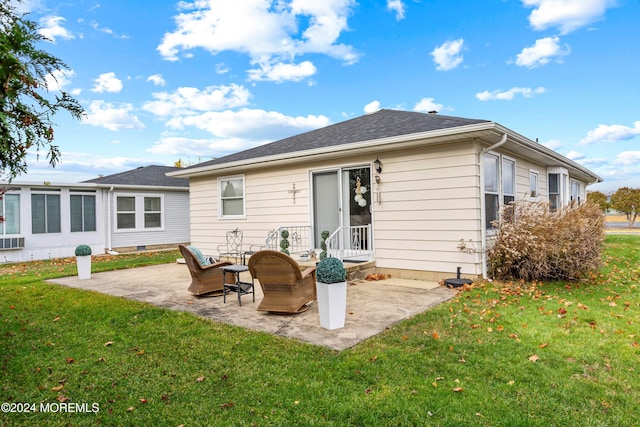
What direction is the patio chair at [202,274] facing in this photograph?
to the viewer's right

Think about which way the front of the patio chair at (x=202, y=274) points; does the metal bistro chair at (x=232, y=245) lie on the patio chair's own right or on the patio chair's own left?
on the patio chair's own left

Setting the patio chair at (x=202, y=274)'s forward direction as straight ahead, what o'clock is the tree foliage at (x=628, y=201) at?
The tree foliage is roughly at 11 o'clock from the patio chair.

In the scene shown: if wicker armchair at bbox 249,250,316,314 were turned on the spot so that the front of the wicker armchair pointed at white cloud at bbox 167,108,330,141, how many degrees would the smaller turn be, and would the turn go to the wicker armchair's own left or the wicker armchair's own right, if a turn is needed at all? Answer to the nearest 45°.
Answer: approximately 45° to the wicker armchair's own left

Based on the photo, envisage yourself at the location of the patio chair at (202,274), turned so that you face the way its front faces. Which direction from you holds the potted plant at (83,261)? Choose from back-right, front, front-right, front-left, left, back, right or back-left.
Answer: back-left

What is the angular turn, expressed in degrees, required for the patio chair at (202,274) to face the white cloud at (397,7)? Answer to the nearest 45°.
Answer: approximately 45° to its left

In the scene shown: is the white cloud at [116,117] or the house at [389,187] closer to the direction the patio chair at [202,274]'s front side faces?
the house

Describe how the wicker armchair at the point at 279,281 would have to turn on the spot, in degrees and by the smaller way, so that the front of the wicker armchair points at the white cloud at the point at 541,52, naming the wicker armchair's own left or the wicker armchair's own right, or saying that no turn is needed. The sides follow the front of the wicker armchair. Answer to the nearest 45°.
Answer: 0° — it already faces it

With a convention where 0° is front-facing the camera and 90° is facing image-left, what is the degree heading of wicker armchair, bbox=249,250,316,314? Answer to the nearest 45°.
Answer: approximately 225°

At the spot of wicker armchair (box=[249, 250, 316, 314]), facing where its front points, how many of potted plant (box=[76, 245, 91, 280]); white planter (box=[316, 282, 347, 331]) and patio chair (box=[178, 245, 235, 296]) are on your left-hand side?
2
